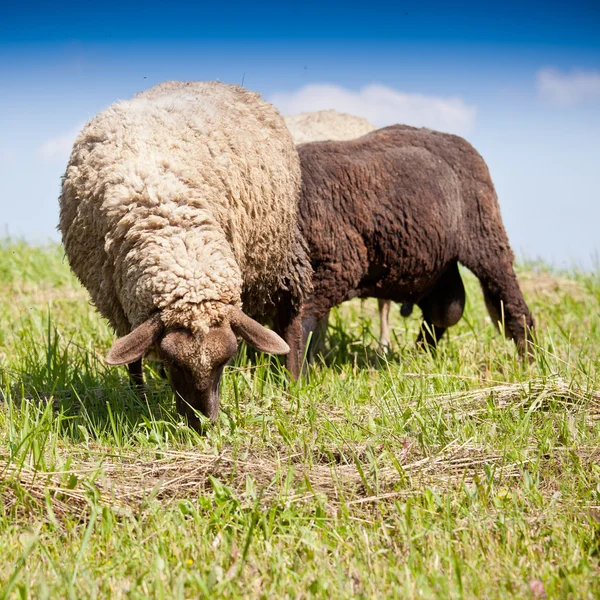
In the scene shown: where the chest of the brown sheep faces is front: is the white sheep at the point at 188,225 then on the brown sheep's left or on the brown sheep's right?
on the brown sheep's left

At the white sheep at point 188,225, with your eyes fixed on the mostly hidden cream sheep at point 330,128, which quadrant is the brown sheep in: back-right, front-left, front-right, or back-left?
front-right

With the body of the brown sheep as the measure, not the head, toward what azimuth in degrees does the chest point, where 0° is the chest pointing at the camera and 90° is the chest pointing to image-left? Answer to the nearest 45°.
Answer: approximately 90°

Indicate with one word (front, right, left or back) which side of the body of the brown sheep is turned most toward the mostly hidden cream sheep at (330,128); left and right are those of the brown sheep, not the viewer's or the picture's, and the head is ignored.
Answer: right

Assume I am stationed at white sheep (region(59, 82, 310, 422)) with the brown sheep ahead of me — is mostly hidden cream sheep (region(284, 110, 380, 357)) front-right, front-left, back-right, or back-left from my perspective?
front-left
